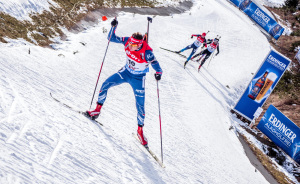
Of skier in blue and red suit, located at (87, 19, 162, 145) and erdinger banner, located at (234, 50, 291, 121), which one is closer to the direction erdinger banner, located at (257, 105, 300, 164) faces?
the skier in blue and red suit

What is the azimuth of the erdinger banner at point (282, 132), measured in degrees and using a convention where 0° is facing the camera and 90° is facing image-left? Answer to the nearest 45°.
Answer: approximately 0°

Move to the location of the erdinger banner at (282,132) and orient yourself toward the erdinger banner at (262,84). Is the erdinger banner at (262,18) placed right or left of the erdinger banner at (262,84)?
right

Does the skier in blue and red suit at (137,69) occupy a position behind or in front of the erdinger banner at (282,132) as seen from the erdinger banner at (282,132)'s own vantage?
in front

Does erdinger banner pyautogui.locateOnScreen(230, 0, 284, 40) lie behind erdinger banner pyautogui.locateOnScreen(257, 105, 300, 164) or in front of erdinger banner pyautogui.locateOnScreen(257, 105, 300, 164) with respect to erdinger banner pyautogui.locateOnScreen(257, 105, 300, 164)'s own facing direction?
behind

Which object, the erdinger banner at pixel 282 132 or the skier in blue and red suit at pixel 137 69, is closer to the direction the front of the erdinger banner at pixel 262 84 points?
the skier in blue and red suit

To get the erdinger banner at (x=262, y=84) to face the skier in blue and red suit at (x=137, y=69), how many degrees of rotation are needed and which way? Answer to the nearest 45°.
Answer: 0° — it already faces them

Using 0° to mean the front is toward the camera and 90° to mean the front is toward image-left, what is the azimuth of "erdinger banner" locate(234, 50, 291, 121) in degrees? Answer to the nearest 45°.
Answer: approximately 0°
